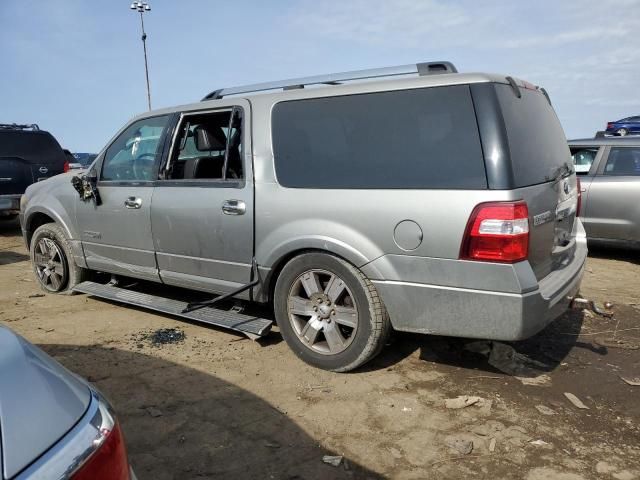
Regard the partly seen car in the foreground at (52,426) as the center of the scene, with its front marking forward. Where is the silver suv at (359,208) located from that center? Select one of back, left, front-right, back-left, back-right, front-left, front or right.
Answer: right

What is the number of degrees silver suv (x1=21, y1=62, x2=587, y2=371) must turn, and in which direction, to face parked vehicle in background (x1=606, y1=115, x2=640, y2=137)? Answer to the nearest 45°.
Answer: approximately 90° to its right

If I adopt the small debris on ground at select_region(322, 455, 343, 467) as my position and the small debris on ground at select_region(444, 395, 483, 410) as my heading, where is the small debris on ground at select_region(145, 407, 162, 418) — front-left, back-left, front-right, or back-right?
back-left

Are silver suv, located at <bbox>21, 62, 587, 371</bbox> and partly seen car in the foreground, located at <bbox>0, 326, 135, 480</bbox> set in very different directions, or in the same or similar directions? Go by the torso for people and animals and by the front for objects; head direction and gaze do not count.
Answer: same or similar directions

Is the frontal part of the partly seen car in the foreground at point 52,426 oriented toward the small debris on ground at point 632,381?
no

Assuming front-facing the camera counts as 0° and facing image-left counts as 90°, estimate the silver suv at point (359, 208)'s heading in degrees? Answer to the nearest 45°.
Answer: approximately 135°

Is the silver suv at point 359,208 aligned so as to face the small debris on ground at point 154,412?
no

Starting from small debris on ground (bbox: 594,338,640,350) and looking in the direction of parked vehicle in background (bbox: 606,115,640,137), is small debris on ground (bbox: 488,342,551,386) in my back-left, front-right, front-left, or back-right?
back-left

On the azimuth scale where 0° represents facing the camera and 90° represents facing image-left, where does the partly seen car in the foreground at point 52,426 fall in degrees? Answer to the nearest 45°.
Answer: approximately 135°

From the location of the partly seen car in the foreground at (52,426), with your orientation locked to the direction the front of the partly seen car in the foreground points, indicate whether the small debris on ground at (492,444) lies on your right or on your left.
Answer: on your right

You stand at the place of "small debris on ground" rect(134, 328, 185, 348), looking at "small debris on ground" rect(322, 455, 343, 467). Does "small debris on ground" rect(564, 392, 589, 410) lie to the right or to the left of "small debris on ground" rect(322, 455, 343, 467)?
left

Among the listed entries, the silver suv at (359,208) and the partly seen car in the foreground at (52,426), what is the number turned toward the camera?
0
